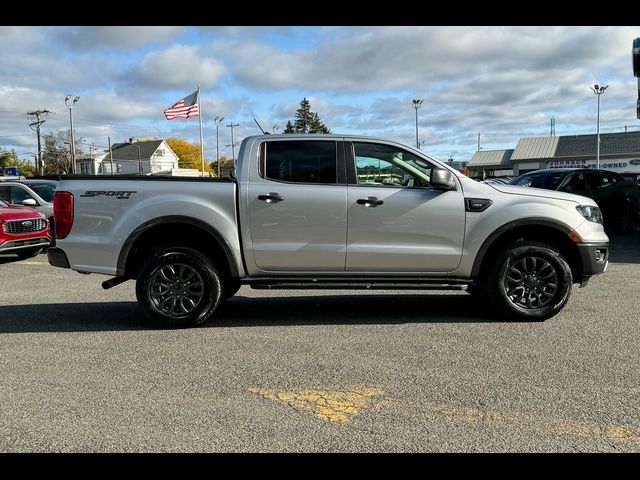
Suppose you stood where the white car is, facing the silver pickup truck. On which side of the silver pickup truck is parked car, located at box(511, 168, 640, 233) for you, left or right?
left

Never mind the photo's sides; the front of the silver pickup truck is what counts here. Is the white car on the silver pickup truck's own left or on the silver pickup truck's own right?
on the silver pickup truck's own left

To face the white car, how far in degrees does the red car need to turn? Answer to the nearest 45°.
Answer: approximately 135° to its left

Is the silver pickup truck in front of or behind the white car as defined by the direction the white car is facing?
in front

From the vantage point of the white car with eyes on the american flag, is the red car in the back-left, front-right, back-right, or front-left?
back-right

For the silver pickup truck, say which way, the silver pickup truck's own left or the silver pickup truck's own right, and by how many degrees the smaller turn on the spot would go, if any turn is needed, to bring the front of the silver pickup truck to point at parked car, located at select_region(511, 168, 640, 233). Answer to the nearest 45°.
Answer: approximately 45° to the silver pickup truck's own left

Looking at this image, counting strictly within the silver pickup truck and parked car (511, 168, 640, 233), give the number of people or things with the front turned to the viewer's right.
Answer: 1

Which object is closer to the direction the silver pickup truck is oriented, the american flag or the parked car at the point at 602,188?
the parked car

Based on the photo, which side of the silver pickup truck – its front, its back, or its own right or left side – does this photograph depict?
right

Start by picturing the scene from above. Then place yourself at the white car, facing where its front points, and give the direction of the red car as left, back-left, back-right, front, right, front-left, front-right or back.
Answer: front-right

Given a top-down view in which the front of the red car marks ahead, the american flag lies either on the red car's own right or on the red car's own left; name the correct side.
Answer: on the red car's own left

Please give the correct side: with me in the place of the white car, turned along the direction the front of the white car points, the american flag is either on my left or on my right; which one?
on my left

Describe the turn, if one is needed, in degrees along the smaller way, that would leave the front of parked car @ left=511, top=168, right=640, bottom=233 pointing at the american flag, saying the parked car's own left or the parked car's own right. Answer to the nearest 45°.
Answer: approximately 90° to the parked car's own right
